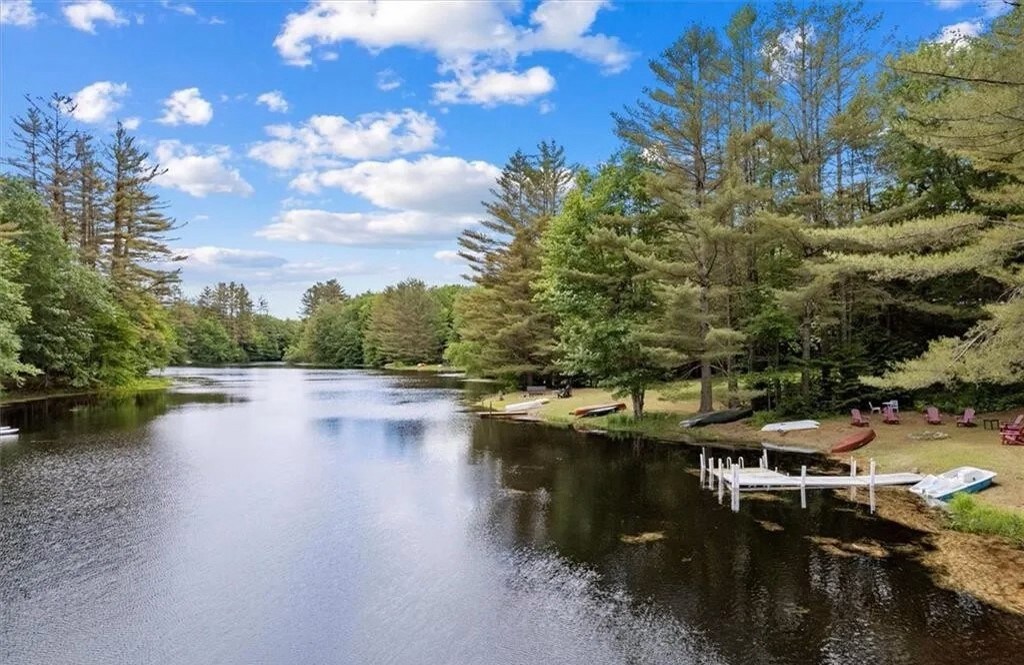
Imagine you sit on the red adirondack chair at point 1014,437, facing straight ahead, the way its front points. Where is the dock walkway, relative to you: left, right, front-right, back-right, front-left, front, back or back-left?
front-left

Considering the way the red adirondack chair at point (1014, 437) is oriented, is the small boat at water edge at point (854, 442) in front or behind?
in front

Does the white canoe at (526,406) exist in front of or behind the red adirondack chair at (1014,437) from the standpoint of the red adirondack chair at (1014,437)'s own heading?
in front

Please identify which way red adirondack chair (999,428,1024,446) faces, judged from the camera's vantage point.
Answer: facing to the left of the viewer

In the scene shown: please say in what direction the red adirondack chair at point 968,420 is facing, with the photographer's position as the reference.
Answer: facing the viewer and to the left of the viewer
